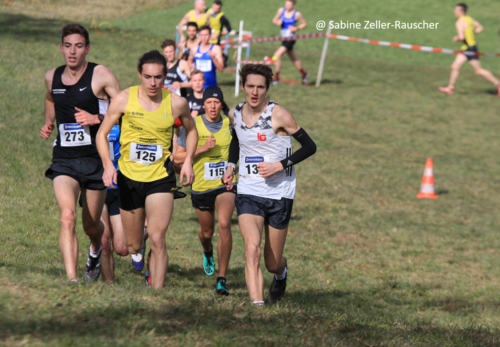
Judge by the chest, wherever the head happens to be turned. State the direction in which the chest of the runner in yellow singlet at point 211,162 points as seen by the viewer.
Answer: toward the camera

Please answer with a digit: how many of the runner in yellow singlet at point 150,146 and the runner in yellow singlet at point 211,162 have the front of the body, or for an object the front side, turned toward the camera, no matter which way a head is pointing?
2

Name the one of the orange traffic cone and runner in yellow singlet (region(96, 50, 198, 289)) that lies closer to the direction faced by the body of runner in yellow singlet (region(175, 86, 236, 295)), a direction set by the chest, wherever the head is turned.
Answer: the runner in yellow singlet

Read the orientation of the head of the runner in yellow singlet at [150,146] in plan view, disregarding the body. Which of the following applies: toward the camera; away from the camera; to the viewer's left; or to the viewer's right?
toward the camera

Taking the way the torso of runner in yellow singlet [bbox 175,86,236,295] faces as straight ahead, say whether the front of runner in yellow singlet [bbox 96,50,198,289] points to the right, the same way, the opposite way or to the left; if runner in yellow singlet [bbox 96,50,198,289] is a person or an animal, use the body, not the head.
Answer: the same way

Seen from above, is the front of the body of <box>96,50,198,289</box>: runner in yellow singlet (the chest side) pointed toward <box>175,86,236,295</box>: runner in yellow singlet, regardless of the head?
no

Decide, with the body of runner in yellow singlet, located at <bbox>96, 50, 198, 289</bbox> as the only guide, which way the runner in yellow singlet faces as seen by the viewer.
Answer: toward the camera

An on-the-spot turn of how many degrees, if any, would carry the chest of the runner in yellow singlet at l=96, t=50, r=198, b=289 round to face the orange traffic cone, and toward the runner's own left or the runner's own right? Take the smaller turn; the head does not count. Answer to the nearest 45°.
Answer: approximately 135° to the runner's own left

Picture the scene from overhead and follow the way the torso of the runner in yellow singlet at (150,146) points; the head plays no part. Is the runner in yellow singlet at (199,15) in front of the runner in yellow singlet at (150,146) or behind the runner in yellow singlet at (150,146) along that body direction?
behind

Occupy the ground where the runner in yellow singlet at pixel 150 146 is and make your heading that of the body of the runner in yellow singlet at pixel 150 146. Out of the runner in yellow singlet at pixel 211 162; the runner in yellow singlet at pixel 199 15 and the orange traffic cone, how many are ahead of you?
0

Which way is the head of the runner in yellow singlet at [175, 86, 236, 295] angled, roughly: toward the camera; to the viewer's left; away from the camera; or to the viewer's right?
toward the camera

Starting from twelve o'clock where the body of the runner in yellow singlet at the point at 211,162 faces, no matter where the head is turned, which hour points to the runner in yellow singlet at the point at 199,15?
the runner in yellow singlet at the point at 199,15 is roughly at 6 o'clock from the runner in yellow singlet at the point at 211,162.
